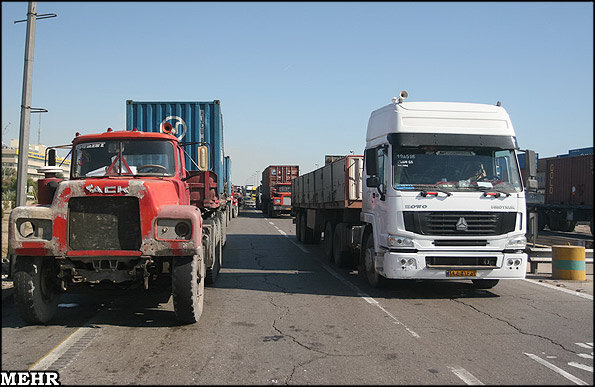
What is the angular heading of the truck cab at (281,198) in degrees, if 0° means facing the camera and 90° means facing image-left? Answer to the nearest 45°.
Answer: approximately 0°

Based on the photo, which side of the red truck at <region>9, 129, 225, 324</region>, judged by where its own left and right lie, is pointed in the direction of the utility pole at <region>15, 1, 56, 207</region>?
back

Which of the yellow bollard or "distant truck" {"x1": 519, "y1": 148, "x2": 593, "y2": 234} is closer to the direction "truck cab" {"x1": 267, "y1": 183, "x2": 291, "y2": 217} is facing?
the yellow bollard

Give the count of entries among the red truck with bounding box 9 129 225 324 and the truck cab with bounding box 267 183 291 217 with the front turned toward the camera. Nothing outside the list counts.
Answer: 2

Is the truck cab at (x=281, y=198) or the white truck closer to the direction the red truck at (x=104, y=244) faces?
the white truck

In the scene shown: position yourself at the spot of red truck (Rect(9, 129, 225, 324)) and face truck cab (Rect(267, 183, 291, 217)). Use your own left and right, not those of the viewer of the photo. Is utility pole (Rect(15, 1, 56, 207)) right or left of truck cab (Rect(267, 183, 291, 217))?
left

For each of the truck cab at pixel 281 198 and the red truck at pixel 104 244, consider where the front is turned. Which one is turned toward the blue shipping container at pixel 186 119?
the truck cab

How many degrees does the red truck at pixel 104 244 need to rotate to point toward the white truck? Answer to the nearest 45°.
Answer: approximately 90° to its left

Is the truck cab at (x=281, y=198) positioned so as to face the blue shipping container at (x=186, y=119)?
yes
